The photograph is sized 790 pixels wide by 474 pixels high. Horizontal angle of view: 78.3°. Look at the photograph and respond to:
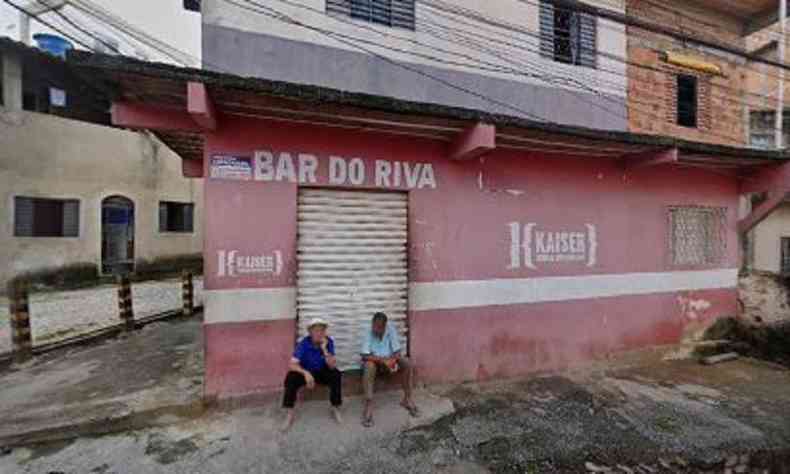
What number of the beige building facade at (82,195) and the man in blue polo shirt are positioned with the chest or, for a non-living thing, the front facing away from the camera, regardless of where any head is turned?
0

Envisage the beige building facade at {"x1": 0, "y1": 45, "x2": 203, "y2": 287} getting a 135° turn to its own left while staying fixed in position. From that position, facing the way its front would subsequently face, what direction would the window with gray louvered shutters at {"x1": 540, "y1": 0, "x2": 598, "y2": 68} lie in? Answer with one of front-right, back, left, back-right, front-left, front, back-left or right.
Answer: back-right

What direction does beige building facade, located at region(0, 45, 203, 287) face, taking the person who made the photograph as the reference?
facing the viewer and to the right of the viewer

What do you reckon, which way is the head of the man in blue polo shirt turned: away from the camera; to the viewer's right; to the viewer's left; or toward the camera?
toward the camera

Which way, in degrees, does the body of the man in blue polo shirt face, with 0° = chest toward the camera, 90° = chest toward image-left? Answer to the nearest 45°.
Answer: approximately 0°

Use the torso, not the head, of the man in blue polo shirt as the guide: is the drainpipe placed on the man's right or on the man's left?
on the man's left

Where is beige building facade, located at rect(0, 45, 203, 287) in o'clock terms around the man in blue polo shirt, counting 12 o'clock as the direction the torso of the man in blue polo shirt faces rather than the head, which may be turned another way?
The beige building facade is roughly at 5 o'clock from the man in blue polo shirt.
